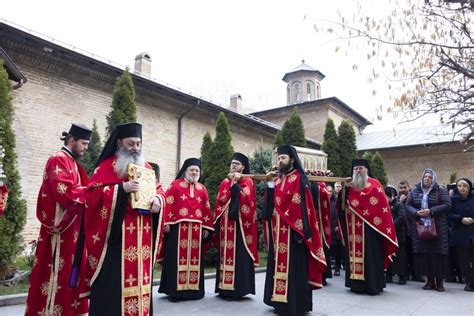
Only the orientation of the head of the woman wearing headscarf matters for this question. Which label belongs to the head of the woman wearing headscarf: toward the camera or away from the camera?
toward the camera

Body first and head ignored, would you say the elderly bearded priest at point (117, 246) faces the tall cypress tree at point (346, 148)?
no

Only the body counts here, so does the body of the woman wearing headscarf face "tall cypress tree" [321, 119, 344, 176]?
no

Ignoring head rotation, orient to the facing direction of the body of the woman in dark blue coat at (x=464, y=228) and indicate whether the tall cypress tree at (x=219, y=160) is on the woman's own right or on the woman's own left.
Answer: on the woman's own right

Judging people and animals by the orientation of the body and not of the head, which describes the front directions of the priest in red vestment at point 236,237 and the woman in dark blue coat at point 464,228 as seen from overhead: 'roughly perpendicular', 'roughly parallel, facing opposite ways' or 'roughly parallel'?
roughly parallel

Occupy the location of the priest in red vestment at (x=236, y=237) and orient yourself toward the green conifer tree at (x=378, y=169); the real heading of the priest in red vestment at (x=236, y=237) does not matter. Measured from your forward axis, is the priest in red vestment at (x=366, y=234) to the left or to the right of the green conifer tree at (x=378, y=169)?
right

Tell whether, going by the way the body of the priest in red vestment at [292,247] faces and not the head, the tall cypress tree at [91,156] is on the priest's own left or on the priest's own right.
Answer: on the priest's own right

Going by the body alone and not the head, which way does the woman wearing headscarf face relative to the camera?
toward the camera

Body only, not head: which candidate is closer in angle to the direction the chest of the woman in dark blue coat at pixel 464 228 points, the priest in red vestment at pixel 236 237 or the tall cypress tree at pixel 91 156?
the priest in red vestment

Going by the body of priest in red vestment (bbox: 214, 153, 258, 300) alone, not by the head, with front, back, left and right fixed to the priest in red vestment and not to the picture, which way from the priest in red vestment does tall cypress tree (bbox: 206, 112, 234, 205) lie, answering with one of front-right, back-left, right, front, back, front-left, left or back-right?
back-right

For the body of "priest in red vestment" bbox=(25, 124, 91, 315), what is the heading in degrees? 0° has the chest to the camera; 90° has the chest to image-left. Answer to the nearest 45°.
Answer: approximately 270°

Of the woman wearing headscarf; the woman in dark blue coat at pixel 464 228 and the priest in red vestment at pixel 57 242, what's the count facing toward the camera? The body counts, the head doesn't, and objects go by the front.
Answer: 2

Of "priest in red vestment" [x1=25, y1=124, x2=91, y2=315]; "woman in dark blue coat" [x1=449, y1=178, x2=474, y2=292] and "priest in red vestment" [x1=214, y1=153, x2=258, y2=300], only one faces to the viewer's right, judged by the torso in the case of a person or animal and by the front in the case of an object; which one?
"priest in red vestment" [x1=25, y1=124, x2=91, y2=315]

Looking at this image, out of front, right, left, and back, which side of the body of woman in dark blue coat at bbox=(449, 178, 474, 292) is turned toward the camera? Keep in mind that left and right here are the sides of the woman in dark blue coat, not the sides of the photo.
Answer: front

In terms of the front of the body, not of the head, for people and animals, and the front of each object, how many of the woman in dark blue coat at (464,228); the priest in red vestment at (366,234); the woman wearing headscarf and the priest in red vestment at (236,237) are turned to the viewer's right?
0

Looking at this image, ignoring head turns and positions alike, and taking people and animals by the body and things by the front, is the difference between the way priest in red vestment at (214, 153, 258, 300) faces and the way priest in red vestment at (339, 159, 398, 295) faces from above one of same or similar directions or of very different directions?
same or similar directions
